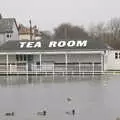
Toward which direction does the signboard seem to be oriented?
toward the camera
